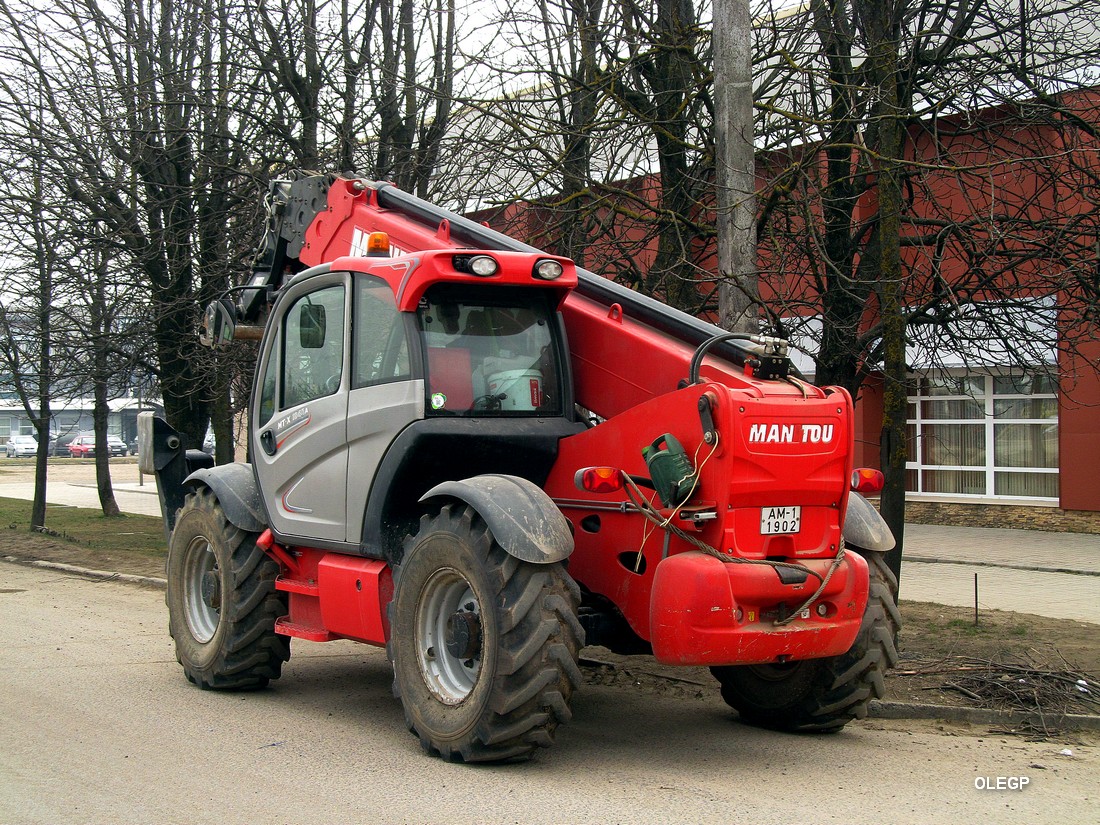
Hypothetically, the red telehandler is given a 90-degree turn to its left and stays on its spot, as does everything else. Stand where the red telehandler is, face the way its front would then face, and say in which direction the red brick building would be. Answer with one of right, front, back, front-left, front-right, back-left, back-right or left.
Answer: back

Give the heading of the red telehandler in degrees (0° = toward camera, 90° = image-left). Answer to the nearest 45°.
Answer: approximately 135°

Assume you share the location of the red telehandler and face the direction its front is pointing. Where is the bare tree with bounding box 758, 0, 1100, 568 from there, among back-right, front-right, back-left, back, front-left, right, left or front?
right
